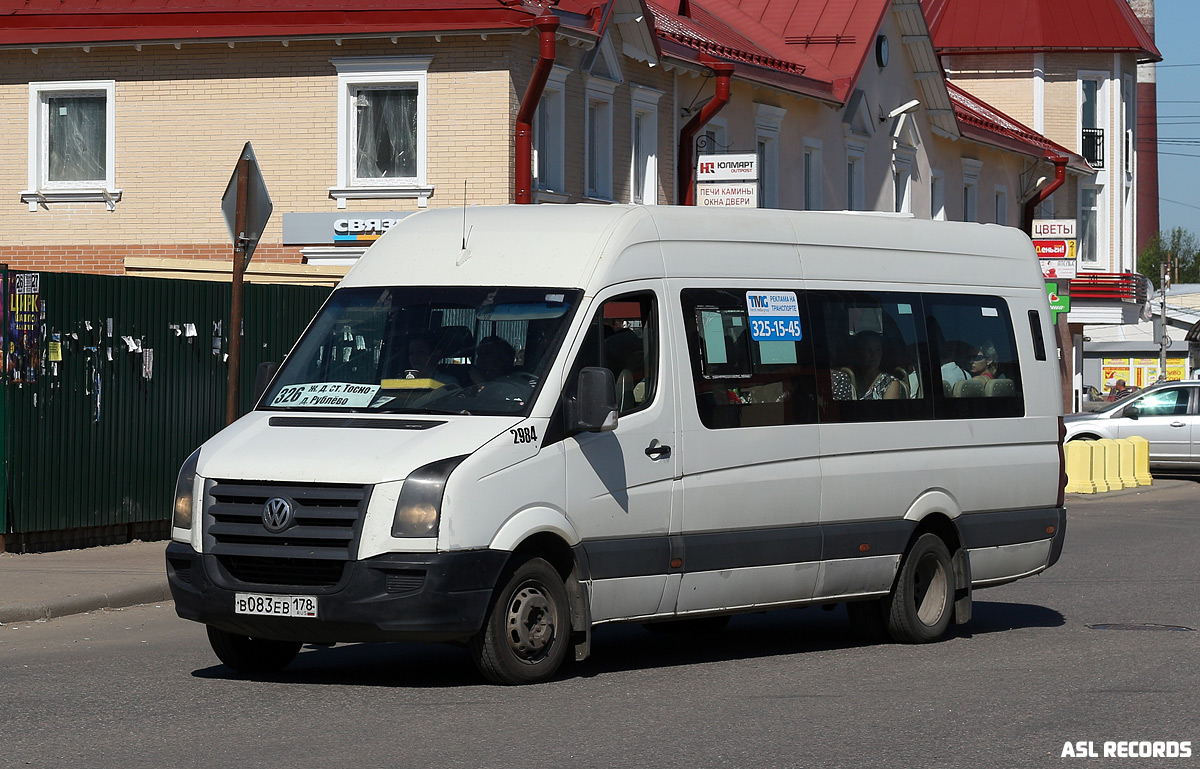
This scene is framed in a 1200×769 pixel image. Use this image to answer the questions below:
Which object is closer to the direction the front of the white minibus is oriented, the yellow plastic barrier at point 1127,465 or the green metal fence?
the green metal fence

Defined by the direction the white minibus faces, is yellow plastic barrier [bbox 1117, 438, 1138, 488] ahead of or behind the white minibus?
behind

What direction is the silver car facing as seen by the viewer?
to the viewer's left

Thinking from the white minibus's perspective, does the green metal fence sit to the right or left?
on its right

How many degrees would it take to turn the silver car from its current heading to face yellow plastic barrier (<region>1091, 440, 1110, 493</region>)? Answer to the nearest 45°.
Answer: approximately 90° to its left

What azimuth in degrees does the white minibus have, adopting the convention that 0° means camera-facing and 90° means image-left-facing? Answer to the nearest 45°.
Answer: approximately 45°

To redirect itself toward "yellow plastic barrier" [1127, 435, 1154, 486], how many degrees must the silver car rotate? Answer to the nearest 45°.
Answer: approximately 90° to its left

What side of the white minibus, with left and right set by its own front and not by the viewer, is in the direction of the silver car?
back
